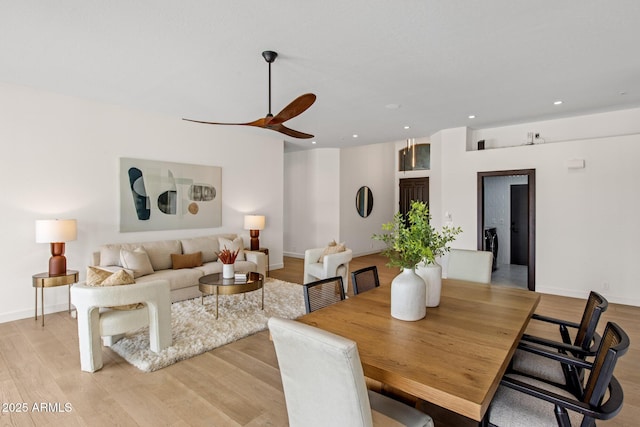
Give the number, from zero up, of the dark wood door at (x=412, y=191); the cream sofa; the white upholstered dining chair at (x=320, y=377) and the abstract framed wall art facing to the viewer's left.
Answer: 0

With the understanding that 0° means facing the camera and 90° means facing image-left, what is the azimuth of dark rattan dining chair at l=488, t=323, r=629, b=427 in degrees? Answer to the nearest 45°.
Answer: approximately 90°

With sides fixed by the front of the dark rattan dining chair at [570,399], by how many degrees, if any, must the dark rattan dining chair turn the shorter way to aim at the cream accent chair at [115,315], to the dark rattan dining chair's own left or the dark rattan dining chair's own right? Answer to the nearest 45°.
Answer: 0° — it already faces it

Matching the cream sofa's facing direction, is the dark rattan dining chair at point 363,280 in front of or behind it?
in front

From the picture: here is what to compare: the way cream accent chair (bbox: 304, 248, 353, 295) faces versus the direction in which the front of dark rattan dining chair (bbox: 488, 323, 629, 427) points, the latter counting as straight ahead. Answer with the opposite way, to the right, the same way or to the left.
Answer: to the left

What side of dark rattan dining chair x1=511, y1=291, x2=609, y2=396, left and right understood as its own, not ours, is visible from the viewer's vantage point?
left

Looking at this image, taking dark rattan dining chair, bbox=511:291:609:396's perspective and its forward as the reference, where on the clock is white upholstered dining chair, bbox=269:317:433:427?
The white upholstered dining chair is roughly at 10 o'clock from the dark rattan dining chair.

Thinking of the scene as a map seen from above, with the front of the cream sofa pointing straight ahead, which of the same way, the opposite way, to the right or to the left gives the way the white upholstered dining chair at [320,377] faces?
to the left

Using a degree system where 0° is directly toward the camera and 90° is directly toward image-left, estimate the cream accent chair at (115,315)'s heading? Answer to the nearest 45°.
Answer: approximately 225°

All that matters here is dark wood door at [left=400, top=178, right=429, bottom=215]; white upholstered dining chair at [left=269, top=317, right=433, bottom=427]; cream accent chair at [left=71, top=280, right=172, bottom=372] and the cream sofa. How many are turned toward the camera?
2

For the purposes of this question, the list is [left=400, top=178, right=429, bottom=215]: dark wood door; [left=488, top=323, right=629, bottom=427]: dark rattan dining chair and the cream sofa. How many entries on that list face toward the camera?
2

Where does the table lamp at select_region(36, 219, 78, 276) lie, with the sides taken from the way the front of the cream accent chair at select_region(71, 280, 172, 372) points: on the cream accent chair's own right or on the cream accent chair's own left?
on the cream accent chair's own left

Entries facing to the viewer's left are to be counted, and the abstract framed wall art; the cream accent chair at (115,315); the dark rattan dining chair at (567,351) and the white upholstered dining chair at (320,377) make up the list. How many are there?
1

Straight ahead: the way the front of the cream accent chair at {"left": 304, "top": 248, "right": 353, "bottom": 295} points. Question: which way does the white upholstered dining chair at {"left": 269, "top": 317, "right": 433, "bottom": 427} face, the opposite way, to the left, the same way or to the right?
the opposite way

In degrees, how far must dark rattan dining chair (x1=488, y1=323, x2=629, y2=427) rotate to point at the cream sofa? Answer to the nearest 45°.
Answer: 0° — it already faces it

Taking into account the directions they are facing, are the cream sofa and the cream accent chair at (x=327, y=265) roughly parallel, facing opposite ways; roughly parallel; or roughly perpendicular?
roughly perpendicular

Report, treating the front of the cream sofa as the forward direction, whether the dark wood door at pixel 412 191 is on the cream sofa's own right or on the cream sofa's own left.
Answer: on the cream sofa's own left

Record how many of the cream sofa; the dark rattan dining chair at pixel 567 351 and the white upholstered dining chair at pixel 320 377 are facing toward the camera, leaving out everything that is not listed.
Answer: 1

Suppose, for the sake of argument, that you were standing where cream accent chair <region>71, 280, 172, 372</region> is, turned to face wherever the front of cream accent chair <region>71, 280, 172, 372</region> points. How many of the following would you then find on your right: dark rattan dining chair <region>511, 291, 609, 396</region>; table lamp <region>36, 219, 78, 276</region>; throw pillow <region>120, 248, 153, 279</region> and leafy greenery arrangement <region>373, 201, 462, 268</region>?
2

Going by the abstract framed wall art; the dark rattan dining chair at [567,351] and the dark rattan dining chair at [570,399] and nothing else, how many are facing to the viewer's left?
2

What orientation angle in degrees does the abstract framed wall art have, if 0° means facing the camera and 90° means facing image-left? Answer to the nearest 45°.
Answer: approximately 315°

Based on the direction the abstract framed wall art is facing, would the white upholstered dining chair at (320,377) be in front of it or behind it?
in front
